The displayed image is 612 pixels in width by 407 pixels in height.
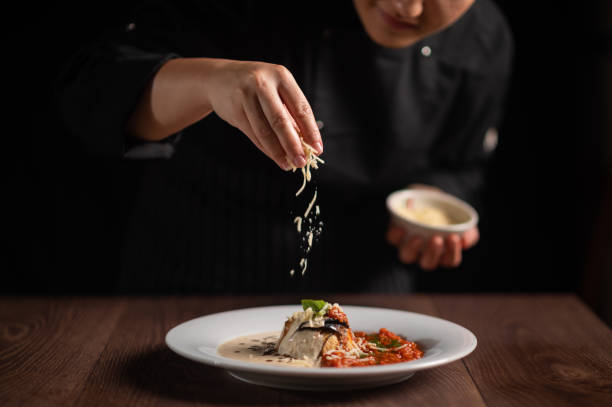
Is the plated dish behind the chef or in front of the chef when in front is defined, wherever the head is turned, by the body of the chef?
in front

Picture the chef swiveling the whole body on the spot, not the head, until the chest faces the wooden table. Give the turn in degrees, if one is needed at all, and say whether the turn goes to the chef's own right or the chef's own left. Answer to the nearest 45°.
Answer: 0° — they already face it

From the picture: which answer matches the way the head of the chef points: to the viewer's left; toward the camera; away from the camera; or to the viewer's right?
toward the camera

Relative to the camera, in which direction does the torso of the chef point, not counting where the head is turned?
toward the camera

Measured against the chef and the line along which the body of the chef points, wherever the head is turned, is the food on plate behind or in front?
in front
